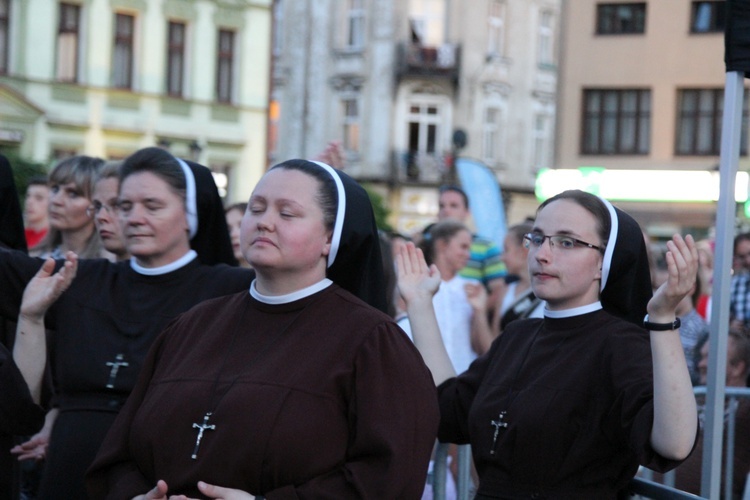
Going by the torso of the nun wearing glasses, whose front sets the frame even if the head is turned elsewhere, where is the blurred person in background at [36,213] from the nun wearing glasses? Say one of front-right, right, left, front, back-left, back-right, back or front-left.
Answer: right

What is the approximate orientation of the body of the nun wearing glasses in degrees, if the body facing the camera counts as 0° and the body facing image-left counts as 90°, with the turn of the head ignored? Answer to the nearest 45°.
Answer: approximately 45°

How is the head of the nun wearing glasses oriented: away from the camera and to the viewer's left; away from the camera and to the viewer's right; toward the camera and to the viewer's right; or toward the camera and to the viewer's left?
toward the camera and to the viewer's left

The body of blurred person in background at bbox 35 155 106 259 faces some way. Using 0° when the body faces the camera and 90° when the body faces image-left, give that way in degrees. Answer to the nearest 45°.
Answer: approximately 45°

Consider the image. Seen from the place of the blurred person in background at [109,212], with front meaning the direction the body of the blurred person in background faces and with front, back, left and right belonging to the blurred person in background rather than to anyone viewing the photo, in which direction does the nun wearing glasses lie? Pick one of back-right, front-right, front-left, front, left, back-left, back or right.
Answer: left

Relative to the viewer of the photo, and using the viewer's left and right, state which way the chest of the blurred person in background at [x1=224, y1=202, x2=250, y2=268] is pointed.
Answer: facing the viewer and to the left of the viewer

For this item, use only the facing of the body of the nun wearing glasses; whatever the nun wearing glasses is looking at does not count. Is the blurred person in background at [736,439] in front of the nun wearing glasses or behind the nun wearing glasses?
behind

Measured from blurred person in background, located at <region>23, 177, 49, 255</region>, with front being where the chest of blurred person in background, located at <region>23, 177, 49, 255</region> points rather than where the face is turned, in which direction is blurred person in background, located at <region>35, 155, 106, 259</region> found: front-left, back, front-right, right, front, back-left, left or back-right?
front-left

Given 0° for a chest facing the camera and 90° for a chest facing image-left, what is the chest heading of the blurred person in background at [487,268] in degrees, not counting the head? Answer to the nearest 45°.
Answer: approximately 45°

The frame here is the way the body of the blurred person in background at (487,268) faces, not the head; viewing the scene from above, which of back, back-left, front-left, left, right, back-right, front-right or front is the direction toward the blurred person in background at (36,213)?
front-right

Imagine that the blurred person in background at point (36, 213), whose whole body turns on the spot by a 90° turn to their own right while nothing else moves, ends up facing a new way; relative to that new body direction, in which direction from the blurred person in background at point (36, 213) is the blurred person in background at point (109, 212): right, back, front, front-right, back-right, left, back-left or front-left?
back-left
